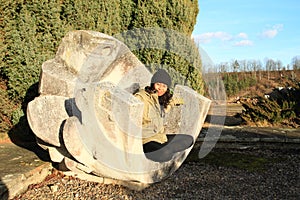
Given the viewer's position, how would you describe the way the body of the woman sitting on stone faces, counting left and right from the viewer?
facing the viewer and to the right of the viewer

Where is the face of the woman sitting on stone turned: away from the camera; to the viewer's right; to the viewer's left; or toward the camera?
toward the camera

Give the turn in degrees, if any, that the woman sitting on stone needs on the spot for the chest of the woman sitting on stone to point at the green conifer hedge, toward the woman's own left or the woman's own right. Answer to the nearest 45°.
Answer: approximately 180°
